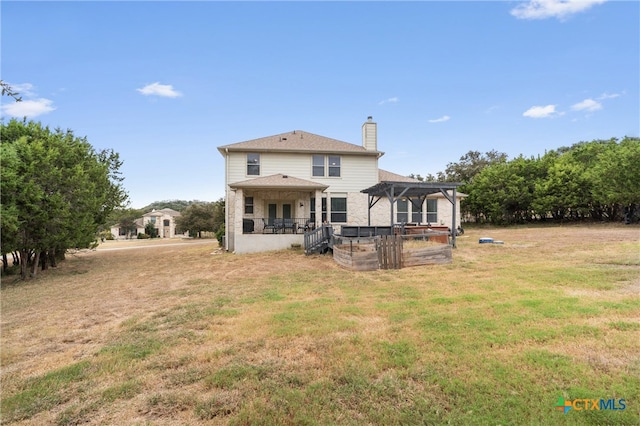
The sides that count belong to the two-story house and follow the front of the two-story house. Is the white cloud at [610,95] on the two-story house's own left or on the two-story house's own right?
on the two-story house's own right

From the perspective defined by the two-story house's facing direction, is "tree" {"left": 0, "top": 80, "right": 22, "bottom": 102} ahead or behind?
behind

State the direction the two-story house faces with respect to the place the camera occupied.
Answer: facing away from the viewer

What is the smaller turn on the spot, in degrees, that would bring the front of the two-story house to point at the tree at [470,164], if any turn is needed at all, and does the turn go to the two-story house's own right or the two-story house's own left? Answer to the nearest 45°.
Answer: approximately 45° to the two-story house's own right

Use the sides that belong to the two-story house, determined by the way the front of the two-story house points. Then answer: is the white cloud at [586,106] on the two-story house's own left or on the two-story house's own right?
on the two-story house's own right

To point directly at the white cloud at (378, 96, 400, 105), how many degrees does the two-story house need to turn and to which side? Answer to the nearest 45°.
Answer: approximately 45° to its right
